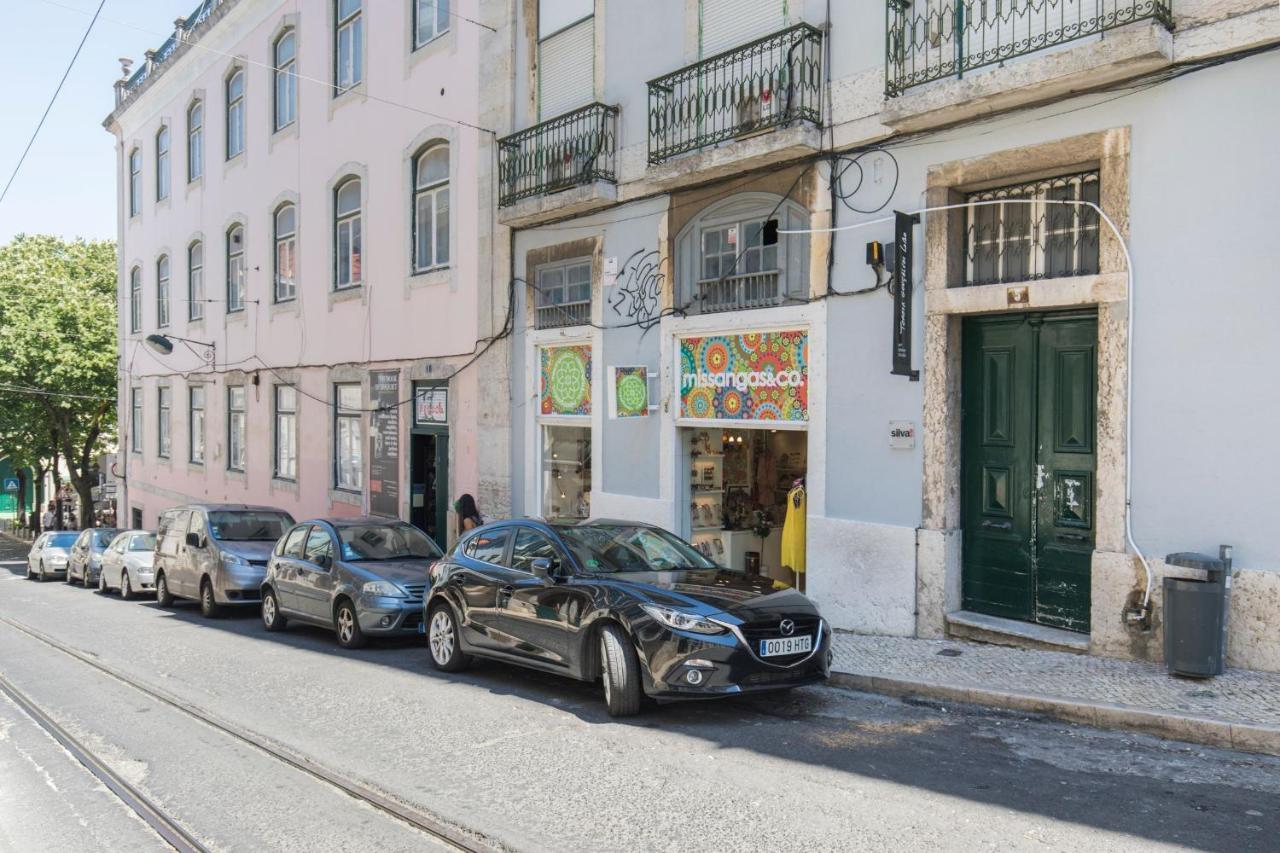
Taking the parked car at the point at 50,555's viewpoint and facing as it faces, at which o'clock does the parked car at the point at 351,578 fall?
the parked car at the point at 351,578 is roughly at 1 o'clock from the parked car at the point at 50,555.

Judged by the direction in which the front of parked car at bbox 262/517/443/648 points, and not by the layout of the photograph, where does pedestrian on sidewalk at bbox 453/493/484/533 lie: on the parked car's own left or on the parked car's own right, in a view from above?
on the parked car's own left

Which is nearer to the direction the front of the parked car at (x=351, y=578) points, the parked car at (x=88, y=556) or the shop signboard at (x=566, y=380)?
the shop signboard

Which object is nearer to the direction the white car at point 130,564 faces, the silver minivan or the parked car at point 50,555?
the silver minivan

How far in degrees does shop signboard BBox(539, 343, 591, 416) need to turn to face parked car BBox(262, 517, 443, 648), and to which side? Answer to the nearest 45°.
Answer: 0° — it already faces it

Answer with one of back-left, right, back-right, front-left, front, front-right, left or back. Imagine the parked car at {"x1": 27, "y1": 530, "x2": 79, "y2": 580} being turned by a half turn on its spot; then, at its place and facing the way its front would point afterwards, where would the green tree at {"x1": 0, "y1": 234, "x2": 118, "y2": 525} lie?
front-right

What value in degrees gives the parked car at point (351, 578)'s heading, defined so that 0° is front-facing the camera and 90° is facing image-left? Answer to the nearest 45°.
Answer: approximately 315°

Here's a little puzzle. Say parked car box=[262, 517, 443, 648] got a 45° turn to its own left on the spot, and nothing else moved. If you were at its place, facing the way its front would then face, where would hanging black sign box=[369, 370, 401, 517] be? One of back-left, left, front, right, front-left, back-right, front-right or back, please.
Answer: left

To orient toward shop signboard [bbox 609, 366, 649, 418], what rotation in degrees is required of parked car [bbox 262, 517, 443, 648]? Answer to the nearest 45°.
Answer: approximately 45° to its left
